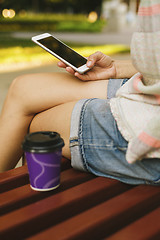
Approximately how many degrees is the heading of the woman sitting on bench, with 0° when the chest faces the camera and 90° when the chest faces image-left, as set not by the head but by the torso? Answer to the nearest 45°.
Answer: approximately 90°
